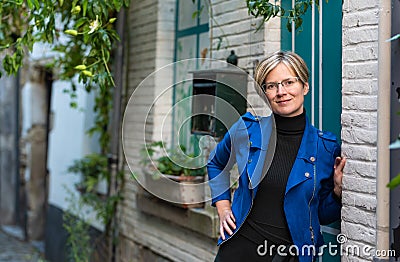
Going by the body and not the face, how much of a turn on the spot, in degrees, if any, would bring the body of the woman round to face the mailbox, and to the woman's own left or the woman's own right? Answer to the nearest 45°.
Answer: approximately 135° to the woman's own right

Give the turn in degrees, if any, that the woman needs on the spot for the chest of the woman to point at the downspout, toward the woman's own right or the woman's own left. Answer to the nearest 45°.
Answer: approximately 90° to the woman's own left

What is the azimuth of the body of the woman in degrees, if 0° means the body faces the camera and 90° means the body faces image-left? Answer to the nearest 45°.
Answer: approximately 0°

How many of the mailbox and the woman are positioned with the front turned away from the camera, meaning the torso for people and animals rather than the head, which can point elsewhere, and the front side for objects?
0
